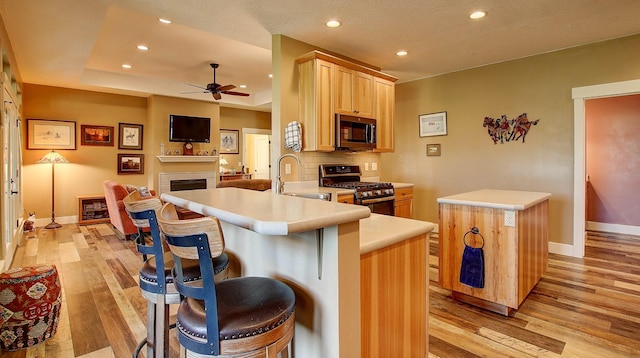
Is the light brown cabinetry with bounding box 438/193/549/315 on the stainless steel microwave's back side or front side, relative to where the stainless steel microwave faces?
on the front side

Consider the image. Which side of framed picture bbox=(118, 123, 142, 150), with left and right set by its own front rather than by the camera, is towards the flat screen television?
left

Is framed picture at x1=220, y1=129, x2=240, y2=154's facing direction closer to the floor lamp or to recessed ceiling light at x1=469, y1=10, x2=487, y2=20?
the recessed ceiling light

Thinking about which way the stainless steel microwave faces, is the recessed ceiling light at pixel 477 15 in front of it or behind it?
in front

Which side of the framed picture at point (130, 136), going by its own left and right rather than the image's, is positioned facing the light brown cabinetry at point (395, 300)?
front

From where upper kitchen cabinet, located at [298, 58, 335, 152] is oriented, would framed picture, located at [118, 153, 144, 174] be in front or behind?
behind

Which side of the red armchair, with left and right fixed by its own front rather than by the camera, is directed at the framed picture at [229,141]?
front

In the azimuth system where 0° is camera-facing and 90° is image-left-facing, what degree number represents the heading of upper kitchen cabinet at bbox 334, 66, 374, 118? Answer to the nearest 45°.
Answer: approximately 315°

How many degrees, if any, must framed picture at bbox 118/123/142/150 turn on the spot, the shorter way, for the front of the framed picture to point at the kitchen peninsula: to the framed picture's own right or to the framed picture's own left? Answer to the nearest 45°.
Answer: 0° — it already faces it

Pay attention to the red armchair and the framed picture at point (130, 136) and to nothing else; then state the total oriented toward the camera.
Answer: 1

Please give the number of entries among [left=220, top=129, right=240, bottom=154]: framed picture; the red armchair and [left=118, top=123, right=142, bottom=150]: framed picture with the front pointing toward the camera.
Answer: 2

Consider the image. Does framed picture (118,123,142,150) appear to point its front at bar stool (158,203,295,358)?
yes
